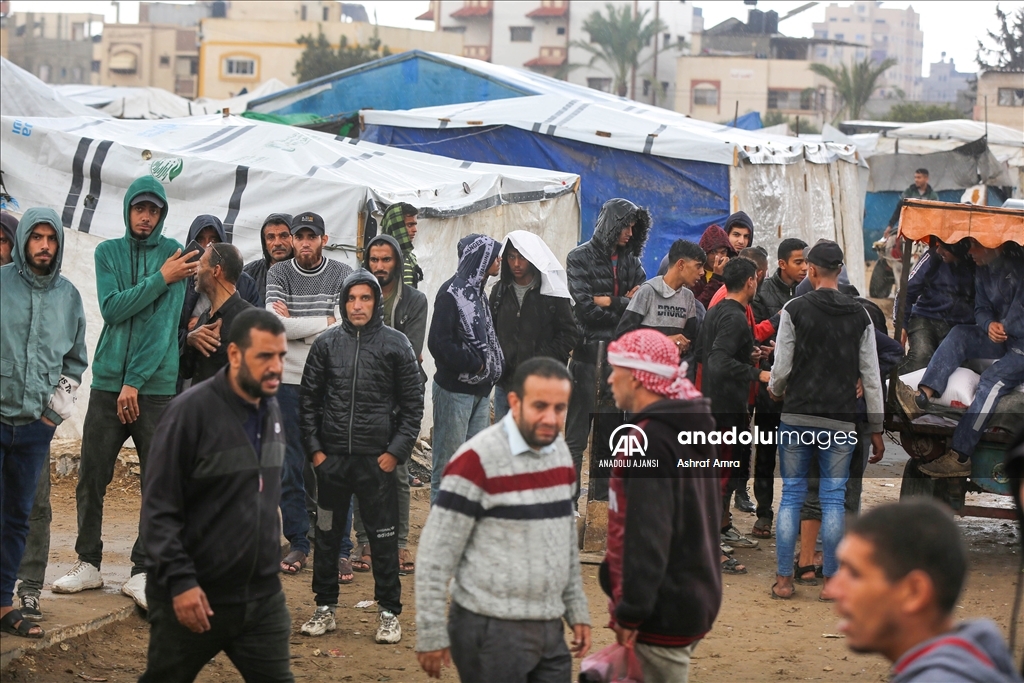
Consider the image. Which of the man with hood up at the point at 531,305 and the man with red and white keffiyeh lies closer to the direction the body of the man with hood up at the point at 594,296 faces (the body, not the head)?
the man with red and white keffiyeh

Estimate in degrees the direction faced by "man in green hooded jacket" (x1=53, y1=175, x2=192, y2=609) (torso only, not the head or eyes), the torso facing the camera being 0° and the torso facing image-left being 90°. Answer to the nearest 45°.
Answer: approximately 0°

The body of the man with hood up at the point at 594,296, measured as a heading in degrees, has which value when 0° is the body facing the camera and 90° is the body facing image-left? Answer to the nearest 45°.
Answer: approximately 315°

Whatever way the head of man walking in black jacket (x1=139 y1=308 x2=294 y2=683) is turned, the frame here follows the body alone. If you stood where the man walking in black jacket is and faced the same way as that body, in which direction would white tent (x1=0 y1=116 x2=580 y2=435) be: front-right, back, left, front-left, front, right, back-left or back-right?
back-left

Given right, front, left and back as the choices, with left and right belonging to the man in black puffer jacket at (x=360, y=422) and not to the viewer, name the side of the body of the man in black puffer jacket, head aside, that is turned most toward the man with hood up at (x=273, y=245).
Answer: back
